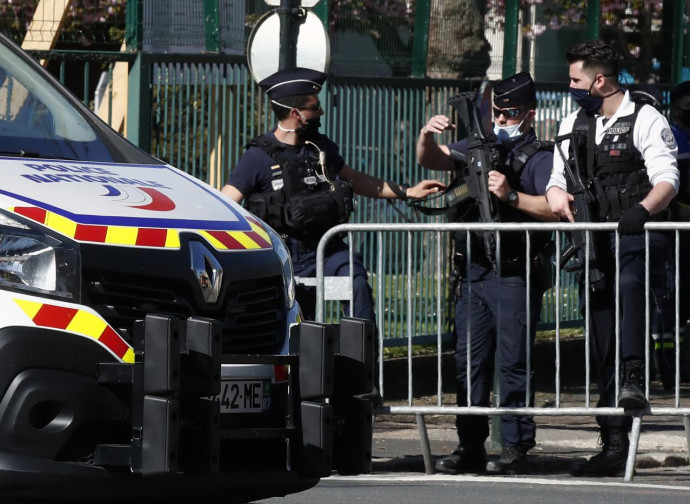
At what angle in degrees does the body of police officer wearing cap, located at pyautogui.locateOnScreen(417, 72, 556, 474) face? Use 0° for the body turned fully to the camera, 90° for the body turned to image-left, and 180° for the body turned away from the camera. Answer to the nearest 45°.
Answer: approximately 45°

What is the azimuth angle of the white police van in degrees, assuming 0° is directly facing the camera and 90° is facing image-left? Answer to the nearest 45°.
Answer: approximately 315°

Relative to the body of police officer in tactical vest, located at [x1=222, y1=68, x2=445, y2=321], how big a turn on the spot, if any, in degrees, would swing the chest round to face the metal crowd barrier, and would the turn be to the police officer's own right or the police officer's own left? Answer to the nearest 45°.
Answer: approximately 45° to the police officer's own left

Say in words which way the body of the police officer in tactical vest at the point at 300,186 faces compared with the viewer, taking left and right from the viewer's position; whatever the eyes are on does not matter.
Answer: facing the viewer and to the right of the viewer

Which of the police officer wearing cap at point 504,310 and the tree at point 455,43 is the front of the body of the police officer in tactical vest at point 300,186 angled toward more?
the police officer wearing cap

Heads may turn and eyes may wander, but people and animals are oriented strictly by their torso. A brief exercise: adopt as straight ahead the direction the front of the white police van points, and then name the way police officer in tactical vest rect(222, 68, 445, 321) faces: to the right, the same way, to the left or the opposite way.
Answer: the same way

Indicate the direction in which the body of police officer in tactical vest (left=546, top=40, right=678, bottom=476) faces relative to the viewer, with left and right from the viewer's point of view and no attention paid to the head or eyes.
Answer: facing the viewer and to the left of the viewer

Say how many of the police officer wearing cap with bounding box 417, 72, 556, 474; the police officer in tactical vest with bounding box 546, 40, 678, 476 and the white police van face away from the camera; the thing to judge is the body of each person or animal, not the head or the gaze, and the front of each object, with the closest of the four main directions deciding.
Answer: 0

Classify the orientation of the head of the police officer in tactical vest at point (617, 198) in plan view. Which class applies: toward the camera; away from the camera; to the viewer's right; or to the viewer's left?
to the viewer's left

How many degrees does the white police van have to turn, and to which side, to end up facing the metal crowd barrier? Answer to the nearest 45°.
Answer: approximately 90° to its left

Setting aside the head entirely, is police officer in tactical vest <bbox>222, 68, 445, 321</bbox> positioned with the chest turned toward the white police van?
no

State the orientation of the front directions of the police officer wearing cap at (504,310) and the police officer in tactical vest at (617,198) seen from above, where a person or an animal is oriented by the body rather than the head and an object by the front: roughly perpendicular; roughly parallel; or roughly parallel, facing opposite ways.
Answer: roughly parallel

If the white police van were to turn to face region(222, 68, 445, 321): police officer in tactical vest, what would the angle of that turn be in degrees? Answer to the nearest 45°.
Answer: approximately 135° to its left

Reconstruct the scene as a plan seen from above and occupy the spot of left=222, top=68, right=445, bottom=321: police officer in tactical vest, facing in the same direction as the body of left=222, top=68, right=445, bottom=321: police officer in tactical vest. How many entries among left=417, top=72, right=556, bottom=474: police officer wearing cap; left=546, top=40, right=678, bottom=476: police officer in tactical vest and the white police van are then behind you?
0

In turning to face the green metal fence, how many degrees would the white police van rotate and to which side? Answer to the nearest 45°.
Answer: approximately 135° to its left

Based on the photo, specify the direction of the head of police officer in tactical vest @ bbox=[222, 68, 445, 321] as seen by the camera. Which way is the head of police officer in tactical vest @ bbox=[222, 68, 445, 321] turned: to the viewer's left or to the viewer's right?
to the viewer's right

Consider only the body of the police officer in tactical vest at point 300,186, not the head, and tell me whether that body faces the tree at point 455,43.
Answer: no
